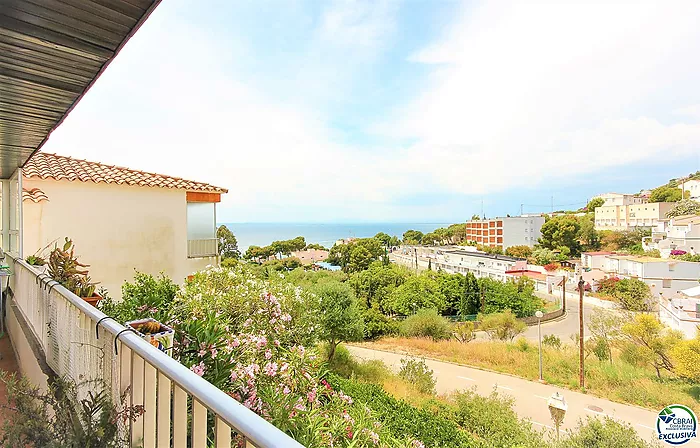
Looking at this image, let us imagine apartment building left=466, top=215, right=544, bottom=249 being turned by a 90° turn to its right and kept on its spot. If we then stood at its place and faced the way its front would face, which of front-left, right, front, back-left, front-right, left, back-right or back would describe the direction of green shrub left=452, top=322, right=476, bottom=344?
back-left

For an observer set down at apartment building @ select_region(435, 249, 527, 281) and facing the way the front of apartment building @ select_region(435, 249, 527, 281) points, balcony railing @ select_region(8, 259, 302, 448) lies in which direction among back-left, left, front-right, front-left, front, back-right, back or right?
front-left

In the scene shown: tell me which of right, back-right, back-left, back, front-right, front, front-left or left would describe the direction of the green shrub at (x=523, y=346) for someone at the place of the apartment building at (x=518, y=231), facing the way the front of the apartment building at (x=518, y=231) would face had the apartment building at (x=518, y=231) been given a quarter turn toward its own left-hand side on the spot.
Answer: front-right

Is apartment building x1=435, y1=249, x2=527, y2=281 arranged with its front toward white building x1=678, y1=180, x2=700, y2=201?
no

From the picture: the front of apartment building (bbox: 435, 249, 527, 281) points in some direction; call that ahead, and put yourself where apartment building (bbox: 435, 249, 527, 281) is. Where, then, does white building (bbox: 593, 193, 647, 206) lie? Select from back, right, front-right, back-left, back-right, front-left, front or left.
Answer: back

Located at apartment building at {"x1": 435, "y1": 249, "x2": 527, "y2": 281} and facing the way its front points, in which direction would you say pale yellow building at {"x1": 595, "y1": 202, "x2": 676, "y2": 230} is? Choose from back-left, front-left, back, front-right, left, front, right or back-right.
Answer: back

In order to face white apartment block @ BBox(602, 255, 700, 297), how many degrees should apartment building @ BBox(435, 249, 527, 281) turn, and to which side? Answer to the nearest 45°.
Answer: approximately 90° to its left

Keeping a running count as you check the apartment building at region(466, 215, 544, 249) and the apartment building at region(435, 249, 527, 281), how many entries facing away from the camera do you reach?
0

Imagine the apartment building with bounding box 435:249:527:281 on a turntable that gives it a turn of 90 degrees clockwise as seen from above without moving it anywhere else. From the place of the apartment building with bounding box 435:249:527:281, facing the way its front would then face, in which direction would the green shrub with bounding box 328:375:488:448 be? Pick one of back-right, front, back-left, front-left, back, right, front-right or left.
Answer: back-left

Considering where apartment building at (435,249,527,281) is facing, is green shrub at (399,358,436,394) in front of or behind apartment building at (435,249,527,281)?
in front

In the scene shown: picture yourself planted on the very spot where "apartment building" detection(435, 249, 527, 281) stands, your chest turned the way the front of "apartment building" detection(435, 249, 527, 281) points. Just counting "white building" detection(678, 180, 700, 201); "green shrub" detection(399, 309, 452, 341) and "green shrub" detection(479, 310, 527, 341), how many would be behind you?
1

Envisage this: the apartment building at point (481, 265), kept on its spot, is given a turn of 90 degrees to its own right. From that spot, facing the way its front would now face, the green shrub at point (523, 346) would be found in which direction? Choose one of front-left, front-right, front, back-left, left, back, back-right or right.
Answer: back-left

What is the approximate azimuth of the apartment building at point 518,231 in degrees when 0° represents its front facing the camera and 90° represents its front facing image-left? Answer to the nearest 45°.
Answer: approximately 45°

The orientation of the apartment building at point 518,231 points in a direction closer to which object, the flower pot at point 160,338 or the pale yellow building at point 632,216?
the flower pot

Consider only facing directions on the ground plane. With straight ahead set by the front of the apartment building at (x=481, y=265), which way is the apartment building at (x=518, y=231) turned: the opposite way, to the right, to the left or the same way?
the same way

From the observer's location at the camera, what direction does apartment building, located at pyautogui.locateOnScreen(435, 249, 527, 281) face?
facing the viewer and to the left of the viewer

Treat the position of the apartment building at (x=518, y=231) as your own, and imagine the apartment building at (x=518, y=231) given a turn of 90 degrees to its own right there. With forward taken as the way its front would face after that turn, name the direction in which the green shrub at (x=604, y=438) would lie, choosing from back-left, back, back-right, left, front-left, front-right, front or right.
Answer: back-left
